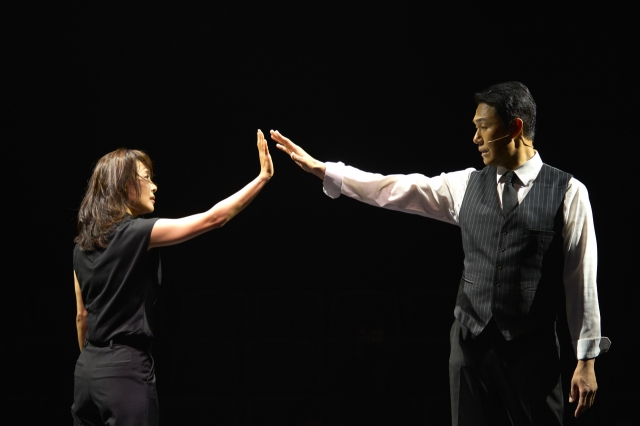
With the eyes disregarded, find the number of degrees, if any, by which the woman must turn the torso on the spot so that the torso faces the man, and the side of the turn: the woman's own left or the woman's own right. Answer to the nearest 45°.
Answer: approximately 45° to the woman's own right

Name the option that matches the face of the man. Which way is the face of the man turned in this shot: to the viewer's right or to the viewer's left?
to the viewer's left

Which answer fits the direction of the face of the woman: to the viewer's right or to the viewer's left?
to the viewer's right

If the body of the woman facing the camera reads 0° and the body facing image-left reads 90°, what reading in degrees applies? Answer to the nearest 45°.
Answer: approximately 225°
